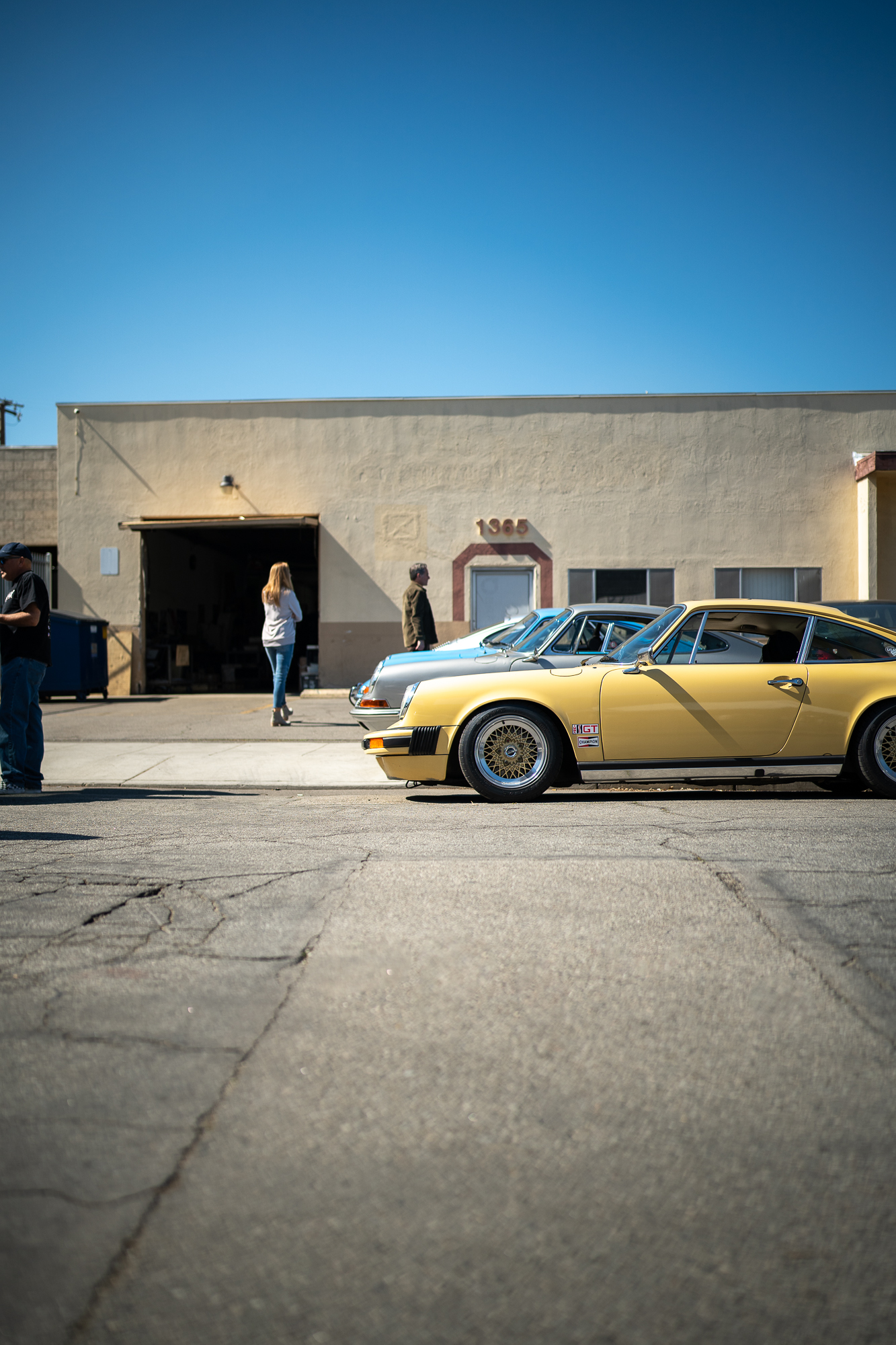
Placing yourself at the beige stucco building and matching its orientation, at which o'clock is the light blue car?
The light blue car is roughly at 12 o'clock from the beige stucco building.

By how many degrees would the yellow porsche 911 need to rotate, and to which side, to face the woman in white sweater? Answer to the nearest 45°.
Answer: approximately 45° to its right

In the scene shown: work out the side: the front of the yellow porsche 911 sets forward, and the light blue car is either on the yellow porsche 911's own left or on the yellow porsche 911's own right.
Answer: on the yellow porsche 911's own right

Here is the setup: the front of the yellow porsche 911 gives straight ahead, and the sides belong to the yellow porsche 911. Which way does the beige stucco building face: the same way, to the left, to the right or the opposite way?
to the left

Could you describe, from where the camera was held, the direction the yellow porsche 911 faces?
facing to the left of the viewer

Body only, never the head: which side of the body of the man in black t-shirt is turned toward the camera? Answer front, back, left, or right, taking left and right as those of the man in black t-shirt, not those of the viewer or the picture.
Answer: left

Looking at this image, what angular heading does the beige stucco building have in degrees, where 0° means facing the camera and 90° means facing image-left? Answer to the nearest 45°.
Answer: approximately 0°
